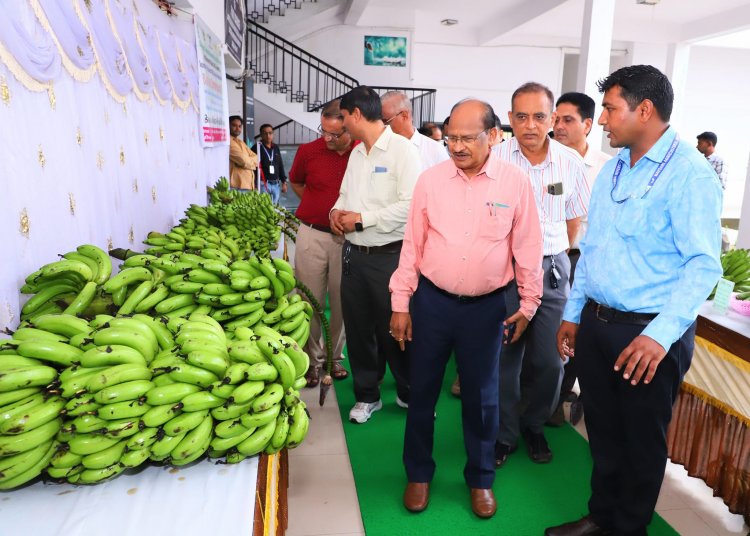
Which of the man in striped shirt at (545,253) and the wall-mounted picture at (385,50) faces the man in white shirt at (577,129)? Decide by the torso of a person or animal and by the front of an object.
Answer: the wall-mounted picture

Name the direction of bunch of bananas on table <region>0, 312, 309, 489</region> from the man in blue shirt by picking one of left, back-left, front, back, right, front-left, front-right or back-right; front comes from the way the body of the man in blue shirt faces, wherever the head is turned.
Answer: front

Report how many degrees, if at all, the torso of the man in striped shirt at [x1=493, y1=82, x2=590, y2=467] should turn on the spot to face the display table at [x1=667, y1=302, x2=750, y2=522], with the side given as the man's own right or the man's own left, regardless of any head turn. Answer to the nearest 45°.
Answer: approximately 90° to the man's own left

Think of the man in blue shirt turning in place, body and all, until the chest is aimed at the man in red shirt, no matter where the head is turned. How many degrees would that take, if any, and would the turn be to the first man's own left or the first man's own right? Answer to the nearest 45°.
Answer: approximately 90° to the first man's own right

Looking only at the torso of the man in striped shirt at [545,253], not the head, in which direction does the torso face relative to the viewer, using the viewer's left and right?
facing the viewer

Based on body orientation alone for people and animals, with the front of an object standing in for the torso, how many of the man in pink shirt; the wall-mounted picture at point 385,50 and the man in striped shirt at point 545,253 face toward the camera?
3

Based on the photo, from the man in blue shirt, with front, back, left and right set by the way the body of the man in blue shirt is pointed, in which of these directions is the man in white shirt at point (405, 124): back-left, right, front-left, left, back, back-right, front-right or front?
right

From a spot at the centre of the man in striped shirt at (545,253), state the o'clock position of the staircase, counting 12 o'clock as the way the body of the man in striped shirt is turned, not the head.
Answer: The staircase is roughly at 5 o'clock from the man in striped shirt.

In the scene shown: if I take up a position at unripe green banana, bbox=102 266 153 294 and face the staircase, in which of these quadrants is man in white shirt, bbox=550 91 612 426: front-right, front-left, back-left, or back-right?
front-right

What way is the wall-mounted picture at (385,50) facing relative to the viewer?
toward the camera

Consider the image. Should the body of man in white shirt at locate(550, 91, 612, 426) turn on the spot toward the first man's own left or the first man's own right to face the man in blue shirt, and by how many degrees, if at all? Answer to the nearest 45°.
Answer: approximately 45° to the first man's own left

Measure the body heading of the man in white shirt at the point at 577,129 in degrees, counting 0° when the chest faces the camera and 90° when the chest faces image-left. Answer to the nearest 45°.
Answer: approximately 45°

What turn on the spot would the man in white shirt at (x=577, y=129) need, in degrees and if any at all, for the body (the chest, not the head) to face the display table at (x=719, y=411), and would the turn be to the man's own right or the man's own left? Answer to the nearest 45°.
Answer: approximately 90° to the man's own left

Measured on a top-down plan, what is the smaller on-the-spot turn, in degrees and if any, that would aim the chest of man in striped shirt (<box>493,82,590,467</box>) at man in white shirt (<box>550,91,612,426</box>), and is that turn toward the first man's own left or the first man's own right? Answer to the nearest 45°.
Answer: approximately 180°

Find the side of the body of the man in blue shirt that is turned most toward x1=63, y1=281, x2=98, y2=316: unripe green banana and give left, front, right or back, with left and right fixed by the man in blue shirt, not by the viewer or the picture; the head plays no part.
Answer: front

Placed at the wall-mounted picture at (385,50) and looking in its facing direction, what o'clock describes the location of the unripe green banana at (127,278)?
The unripe green banana is roughly at 12 o'clock from the wall-mounted picture.
